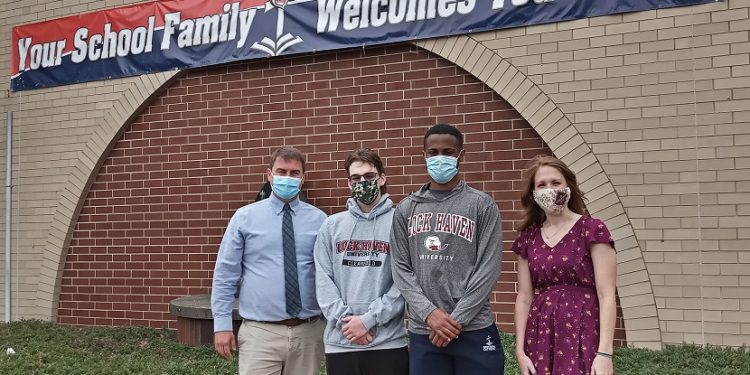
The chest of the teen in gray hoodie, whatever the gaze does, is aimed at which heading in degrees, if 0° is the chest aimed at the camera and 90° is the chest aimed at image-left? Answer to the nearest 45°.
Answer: approximately 0°

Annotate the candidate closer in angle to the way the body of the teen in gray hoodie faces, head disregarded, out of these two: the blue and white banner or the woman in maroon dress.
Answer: the woman in maroon dress

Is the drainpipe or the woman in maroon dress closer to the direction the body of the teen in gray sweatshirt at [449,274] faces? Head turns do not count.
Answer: the woman in maroon dress

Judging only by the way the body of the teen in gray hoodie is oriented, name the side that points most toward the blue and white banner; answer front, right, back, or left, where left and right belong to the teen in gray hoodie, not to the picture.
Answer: back

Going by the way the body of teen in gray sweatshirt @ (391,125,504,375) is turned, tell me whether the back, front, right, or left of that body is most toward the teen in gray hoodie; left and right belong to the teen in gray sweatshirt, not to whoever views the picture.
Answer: right

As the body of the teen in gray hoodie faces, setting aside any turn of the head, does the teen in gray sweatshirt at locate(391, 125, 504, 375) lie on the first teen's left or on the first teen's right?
on the first teen's left

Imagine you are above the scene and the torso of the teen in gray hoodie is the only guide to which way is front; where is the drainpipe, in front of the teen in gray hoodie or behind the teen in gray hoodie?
behind

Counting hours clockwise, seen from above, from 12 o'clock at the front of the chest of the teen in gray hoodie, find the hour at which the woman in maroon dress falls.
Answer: The woman in maroon dress is roughly at 10 o'clock from the teen in gray hoodie.

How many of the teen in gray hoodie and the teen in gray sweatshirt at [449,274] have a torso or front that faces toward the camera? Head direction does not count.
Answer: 2
